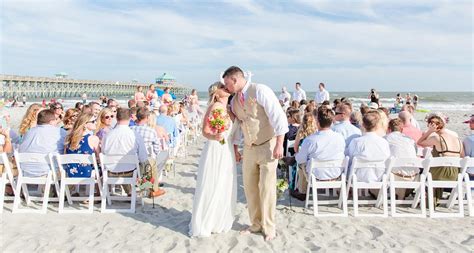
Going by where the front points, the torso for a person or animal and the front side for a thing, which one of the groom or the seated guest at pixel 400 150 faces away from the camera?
the seated guest

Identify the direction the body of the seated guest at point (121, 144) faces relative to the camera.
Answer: away from the camera

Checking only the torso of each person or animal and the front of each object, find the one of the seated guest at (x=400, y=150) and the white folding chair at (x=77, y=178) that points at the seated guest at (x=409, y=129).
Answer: the seated guest at (x=400, y=150)

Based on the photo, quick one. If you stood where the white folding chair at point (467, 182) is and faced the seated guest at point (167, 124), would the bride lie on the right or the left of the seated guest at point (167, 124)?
left

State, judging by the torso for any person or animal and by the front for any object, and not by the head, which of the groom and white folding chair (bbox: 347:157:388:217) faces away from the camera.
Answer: the white folding chair

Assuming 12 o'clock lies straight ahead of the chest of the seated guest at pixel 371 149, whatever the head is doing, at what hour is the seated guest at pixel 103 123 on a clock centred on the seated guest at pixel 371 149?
the seated guest at pixel 103 123 is roughly at 9 o'clock from the seated guest at pixel 371 149.

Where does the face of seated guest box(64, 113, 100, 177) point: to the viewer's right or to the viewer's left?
to the viewer's right

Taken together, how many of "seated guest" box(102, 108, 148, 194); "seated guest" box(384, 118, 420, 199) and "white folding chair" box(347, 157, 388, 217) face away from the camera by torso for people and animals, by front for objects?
3

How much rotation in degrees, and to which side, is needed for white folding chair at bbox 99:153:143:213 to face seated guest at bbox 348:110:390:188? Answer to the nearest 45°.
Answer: approximately 90° to its right

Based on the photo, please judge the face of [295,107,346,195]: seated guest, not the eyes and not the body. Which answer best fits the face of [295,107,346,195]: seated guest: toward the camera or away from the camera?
away from the camera

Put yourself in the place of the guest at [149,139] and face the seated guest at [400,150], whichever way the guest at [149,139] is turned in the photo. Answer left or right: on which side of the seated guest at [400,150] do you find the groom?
right

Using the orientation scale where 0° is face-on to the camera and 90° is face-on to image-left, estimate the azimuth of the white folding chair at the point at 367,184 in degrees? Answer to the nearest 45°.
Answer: approximately 180°

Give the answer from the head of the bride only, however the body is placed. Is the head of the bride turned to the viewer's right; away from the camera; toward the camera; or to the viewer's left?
to the viewer's right

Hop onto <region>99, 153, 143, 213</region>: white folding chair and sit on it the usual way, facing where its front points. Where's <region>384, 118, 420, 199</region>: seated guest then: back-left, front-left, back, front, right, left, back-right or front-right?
right

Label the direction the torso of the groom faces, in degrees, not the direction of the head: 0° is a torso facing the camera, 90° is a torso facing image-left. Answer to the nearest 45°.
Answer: approximately 45°

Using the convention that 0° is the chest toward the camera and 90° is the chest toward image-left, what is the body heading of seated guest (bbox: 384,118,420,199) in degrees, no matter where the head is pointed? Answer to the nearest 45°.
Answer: approximately 180°

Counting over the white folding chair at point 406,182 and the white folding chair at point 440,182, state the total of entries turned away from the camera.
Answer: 2

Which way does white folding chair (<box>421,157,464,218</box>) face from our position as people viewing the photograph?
facing away from the viewer

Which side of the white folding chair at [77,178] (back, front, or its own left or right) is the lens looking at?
back

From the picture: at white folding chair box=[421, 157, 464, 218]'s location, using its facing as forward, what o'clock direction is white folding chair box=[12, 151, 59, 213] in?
white folding chair box=[12, 151, 59, 213] is roughly at 8 o'clock from white folding chair box=[421, 157, 464, 218].

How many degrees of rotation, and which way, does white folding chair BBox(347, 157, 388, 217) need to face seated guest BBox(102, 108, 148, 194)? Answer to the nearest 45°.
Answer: approximately 90° to its left

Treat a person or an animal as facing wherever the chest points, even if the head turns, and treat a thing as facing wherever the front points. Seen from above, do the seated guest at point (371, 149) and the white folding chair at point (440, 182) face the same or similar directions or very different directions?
same or similar directions
